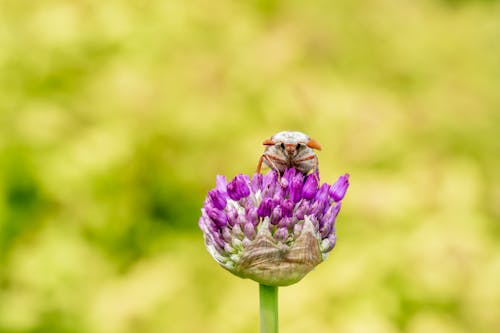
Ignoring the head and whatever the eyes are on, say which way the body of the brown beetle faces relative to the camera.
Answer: toward the camera
